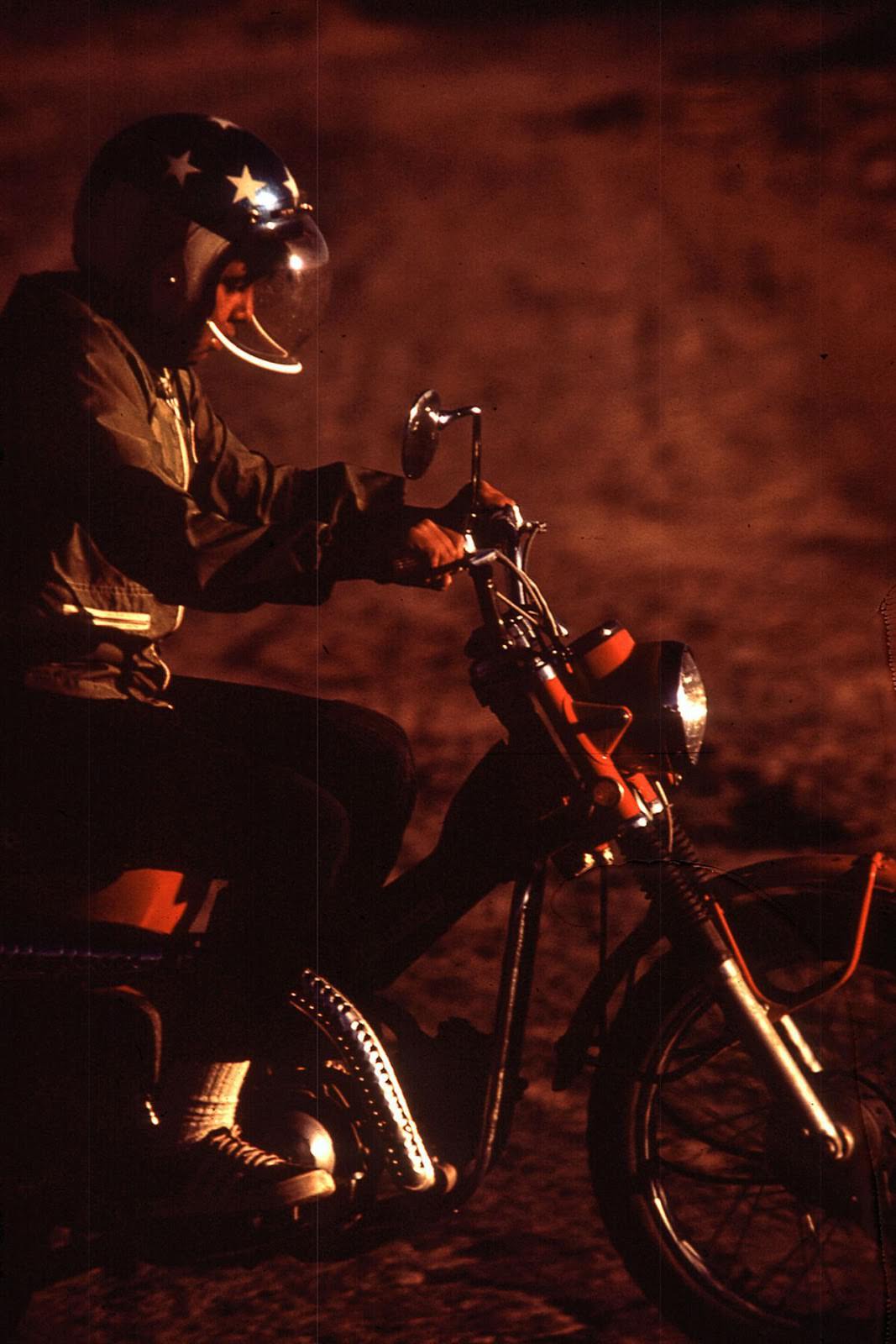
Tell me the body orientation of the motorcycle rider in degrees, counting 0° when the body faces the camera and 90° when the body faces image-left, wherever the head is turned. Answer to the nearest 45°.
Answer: approximately 270°

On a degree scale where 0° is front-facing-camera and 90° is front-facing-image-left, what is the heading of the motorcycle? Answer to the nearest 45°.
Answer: approximately 270°

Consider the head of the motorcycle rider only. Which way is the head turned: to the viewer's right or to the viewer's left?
to the viewer's right
